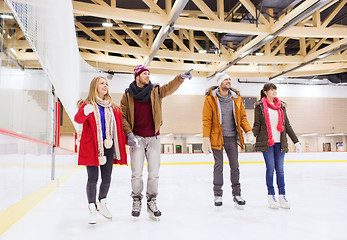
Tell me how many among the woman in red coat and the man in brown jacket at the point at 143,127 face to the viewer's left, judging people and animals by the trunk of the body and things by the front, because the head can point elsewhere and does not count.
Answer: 0

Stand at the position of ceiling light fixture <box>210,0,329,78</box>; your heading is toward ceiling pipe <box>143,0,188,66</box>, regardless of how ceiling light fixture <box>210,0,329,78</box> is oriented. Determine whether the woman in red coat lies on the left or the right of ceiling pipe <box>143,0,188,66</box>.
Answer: left

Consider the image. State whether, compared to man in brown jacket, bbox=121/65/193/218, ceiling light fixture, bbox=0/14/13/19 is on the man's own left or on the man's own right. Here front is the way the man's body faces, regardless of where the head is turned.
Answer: on the man's own right

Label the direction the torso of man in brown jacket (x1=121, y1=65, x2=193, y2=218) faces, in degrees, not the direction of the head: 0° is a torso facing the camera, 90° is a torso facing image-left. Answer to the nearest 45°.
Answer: approximately 0°

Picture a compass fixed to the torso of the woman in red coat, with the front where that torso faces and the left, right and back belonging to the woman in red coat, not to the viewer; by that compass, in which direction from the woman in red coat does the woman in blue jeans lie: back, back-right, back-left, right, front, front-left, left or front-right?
front-left

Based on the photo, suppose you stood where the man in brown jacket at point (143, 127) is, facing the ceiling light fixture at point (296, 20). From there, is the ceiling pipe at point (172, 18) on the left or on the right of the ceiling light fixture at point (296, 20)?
left

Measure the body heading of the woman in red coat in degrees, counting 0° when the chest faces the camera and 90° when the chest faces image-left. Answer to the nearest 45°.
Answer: approximately 315°

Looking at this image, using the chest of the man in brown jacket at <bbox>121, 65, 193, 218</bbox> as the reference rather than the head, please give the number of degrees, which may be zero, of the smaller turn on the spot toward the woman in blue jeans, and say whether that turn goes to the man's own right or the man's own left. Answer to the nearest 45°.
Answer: approximately 90° to the man's own left

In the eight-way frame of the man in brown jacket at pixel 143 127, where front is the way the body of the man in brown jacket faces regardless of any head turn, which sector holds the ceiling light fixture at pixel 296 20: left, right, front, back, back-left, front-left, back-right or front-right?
back-left

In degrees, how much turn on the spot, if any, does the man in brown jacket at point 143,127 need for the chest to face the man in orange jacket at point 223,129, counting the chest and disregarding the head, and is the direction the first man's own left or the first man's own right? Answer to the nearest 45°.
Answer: approximately 135° to the first man's own left
